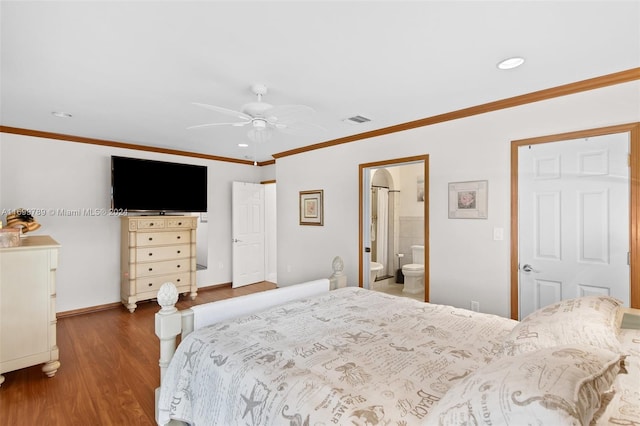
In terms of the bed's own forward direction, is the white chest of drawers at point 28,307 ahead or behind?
ahead

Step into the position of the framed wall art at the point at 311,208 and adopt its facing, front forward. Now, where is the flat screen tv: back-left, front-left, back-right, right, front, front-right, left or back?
front-right

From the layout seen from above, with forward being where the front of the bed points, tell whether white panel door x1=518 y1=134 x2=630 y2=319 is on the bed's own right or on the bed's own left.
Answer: on the bed's own right

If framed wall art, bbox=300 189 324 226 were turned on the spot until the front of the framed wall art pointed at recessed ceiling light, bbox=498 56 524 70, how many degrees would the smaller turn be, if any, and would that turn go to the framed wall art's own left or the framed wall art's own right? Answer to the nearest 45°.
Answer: approximately 90° to the framed wall art's own left

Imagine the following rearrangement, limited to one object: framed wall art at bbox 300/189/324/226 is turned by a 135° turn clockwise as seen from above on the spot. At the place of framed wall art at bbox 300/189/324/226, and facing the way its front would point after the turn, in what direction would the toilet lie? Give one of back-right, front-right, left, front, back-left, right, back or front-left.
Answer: right

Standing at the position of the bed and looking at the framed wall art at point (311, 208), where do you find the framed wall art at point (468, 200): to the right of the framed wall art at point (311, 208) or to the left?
right

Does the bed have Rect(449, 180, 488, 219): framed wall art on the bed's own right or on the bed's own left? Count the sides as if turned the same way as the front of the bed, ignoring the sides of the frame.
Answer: on the bed's own right

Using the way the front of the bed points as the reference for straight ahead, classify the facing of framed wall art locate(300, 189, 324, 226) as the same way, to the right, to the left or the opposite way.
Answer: to the left

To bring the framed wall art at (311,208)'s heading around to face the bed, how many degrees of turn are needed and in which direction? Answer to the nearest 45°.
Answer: approximately 45° to its left

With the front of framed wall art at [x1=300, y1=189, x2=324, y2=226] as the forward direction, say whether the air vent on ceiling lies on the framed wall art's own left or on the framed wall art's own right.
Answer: on the framed wall art's own left

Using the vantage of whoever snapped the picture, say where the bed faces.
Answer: facing away from the viewer and to the left of the viewer

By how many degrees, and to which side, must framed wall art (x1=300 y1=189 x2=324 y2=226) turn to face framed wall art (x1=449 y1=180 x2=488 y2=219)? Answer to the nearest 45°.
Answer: approximately 90° to its left
